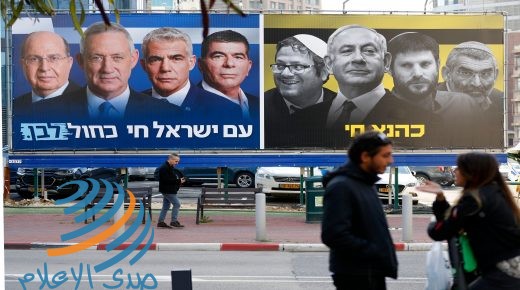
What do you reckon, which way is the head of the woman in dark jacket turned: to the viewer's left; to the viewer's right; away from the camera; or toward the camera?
to the viewer's left

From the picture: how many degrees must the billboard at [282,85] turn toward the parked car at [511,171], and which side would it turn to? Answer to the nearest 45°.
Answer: approximately 135° to its left

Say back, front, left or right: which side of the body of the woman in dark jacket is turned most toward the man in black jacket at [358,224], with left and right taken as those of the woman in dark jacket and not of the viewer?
front

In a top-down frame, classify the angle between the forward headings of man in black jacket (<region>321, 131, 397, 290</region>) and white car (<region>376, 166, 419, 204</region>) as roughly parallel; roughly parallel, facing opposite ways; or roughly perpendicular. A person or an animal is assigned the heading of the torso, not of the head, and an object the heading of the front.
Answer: roughly perpendicular

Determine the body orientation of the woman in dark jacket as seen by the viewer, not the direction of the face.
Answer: to the viewer's left
